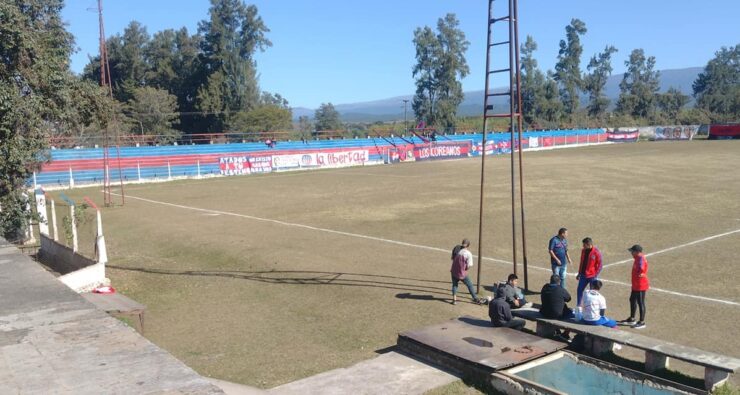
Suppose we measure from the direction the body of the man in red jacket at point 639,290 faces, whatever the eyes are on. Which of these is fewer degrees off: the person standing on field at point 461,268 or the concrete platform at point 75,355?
the person standing on field

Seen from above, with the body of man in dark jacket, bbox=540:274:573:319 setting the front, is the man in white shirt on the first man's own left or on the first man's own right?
on the first man's own right

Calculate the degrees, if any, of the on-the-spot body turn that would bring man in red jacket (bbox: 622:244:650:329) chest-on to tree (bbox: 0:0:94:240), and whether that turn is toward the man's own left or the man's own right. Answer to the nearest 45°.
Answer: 0° — they already face it

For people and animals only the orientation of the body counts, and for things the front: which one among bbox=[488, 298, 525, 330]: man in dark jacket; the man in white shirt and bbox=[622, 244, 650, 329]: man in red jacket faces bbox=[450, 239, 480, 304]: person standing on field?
the man in red jacket

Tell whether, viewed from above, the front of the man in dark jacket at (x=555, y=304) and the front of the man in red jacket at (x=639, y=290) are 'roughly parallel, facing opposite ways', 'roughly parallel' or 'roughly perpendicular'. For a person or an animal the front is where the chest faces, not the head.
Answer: roughly perpendicular

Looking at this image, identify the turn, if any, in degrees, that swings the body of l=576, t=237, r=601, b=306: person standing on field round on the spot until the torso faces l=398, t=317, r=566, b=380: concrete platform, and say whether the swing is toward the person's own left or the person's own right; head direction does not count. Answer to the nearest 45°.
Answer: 0° — they already face it

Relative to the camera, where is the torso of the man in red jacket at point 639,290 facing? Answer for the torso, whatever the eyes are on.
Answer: to the viewer's left

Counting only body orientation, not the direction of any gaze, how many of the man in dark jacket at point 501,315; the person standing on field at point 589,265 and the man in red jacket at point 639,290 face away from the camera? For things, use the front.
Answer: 0

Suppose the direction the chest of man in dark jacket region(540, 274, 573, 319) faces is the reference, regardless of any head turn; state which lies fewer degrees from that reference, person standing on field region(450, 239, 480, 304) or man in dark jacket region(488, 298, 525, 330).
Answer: the person standing on field

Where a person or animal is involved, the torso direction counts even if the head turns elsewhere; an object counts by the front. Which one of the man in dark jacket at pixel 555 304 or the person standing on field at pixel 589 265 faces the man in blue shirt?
the man in dark jacket

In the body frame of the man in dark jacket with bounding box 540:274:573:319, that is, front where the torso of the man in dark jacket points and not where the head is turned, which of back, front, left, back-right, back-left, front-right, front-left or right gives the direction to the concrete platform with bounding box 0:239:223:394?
back-left

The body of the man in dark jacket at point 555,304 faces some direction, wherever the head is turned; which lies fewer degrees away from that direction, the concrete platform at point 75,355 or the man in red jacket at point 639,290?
the man in red jacket

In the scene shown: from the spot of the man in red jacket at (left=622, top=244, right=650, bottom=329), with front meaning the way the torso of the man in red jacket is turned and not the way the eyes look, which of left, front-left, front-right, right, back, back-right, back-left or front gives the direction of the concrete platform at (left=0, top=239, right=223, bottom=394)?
front-left

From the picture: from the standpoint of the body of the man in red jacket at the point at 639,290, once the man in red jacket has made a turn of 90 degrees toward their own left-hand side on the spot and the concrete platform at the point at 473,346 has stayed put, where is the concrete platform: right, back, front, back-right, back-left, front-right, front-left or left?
front-right

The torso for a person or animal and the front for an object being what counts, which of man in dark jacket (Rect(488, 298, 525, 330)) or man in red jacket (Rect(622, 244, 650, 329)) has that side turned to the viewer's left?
the man in red jacket

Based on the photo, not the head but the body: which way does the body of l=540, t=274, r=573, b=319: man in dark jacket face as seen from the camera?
away from the camera

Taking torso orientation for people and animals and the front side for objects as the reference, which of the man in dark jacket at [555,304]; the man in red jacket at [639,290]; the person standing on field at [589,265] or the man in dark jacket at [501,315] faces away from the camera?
the man in dark jacket at [555,304]

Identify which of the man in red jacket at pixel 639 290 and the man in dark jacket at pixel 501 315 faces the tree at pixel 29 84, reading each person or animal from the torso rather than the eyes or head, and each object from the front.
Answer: the man in red jacket

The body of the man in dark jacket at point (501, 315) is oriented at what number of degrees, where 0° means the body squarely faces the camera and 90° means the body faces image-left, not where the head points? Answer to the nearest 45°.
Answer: approximately 270°

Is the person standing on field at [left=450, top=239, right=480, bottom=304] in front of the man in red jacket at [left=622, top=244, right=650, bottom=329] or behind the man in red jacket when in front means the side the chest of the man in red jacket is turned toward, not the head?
in front
